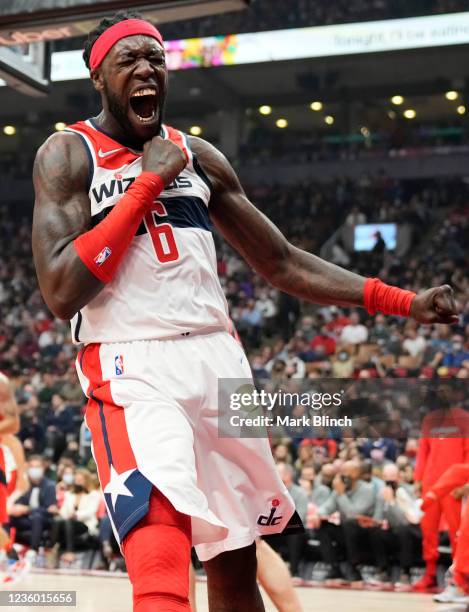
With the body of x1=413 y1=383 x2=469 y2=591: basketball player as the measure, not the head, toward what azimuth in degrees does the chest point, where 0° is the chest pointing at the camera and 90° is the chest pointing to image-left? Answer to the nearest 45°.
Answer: approximately 45°

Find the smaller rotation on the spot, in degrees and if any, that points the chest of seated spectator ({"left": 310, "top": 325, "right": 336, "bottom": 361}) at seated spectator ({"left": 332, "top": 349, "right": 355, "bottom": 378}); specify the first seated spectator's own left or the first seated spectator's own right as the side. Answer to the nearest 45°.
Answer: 0° — they already face them

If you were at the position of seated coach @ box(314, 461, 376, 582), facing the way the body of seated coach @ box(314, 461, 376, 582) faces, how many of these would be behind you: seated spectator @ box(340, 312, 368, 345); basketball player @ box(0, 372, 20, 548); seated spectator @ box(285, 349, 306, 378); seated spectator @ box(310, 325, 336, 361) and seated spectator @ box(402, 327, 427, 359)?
4

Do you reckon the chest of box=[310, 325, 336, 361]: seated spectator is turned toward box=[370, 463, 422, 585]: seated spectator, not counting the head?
yes

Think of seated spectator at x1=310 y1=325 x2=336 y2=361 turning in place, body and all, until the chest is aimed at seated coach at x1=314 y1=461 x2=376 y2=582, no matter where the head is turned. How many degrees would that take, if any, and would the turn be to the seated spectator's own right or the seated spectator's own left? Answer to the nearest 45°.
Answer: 0° — they already face them

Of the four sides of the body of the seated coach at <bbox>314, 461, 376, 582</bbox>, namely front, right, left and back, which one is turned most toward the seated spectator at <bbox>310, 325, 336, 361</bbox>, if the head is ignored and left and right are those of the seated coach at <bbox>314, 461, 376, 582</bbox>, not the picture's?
back

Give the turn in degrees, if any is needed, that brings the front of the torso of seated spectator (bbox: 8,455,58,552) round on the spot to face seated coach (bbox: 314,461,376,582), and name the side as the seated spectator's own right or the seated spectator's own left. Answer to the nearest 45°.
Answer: approximately 45° to the seated spectator's own left
